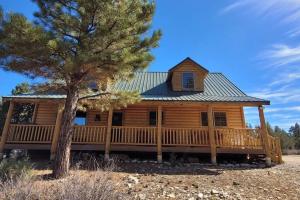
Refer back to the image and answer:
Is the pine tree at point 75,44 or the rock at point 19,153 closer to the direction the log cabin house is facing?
the pine tree

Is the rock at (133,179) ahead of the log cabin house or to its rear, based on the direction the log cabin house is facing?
ahead

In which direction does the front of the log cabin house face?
toward the camera

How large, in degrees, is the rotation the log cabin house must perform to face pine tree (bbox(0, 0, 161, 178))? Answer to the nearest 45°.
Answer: approximately 45° to its right

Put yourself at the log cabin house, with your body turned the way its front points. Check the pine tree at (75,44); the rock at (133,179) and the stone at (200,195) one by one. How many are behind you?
0

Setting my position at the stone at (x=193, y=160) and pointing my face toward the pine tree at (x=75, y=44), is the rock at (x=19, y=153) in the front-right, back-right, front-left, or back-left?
front-right

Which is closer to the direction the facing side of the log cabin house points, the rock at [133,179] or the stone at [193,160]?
the rock

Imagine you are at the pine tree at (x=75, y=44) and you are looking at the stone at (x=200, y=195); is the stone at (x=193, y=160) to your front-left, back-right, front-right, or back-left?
front-left

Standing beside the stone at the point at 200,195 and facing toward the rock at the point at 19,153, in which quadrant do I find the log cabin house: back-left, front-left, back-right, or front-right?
front-right

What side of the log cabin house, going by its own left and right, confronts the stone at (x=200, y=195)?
front
